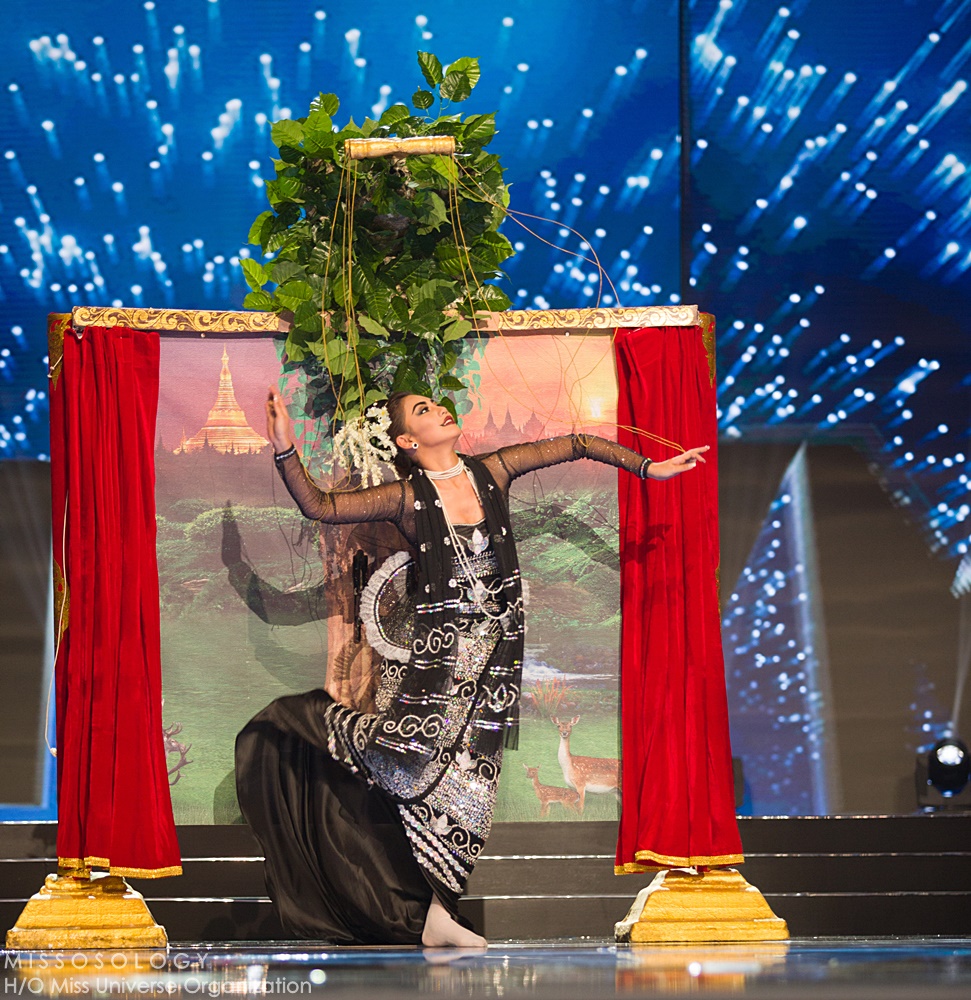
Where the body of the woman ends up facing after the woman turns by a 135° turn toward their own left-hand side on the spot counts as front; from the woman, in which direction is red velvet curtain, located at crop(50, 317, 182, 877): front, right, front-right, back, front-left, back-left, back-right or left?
left

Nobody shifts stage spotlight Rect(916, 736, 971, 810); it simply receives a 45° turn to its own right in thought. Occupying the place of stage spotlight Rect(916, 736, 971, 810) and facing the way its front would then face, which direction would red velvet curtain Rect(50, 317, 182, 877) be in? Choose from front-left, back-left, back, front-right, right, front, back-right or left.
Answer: front

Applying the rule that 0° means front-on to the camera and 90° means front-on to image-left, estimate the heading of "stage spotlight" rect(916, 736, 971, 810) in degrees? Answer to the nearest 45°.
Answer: approximately 0°

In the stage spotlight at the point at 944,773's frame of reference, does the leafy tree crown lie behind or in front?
in front

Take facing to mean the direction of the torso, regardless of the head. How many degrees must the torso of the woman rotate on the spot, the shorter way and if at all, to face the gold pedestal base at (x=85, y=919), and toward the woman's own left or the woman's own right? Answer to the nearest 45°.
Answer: approximately 135° to the woman's own right

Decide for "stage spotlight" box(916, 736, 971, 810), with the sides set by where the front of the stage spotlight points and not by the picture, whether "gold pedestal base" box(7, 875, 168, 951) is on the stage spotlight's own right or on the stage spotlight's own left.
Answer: on the stage spotlight's own right

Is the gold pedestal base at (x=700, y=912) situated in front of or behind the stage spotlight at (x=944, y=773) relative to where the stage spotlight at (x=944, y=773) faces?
in front

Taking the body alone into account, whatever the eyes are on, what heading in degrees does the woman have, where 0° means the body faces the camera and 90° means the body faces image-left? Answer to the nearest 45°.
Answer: approximately 315°

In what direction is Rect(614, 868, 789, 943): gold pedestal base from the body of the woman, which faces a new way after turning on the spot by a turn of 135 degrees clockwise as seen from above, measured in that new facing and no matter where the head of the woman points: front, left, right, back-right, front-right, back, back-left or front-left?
back

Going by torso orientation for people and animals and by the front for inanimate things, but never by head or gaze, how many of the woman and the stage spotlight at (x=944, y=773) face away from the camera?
0
